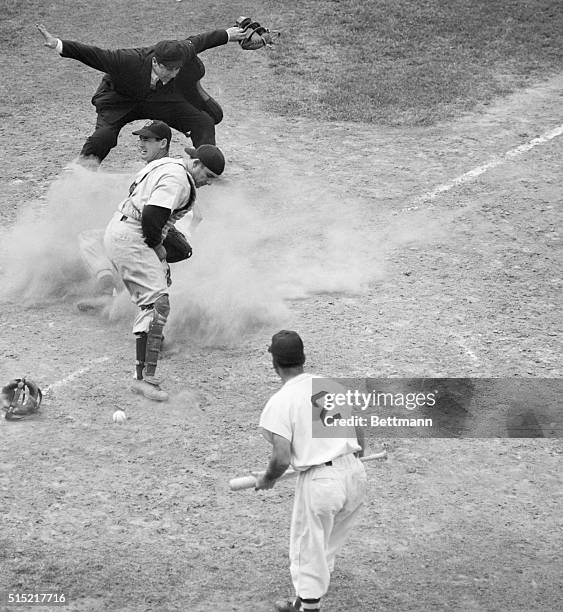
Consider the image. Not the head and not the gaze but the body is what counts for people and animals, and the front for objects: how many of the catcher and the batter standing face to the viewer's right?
1

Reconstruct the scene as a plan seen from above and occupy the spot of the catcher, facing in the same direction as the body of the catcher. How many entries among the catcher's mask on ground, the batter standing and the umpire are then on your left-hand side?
1

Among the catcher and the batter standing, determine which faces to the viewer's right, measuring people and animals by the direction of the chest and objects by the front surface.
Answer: the catcher

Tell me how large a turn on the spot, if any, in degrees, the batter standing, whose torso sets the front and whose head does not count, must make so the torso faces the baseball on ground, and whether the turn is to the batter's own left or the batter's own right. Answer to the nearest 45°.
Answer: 0° — they already face it

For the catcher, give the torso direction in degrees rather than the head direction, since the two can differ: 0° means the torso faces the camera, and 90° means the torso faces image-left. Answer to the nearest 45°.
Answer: approximately 270°

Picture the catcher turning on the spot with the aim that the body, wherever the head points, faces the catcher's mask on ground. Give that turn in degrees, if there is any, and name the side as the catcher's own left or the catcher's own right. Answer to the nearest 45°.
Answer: approximately 135° to the catcher's own right

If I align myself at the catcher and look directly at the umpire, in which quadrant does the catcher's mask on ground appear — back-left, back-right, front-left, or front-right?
back-left

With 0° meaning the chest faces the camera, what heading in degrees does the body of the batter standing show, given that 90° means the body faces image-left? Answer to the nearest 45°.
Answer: approximately 135°

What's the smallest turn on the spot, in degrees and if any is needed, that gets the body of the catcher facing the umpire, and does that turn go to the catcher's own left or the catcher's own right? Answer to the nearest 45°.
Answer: approximately 90° to the catcher's own left

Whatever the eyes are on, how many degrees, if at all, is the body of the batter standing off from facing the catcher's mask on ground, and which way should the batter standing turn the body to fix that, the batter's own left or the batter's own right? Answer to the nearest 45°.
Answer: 0° — they already face it
